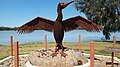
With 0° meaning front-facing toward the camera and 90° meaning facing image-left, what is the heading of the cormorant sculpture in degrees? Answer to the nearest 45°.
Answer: approximately 0°

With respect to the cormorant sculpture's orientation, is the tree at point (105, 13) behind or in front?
behind
